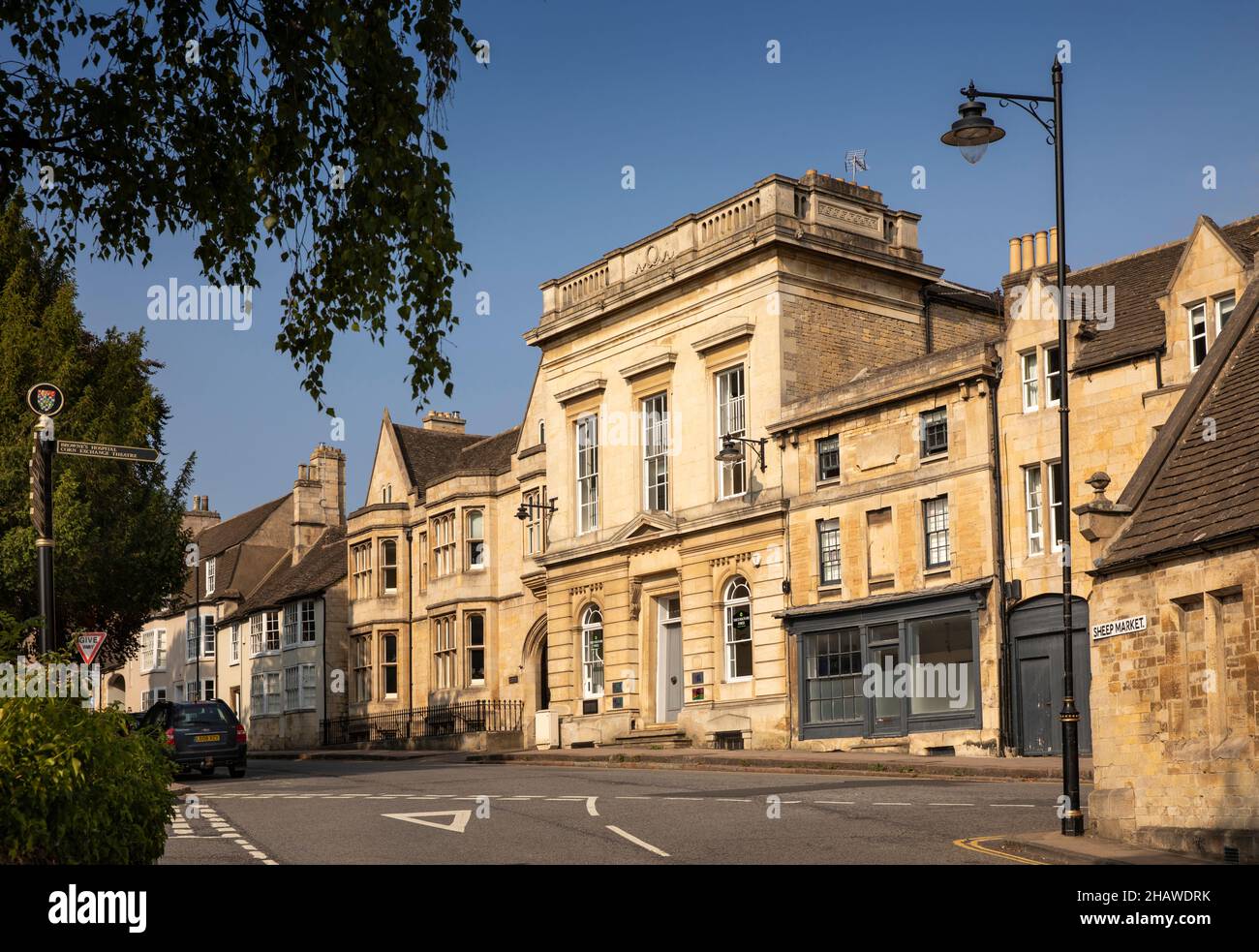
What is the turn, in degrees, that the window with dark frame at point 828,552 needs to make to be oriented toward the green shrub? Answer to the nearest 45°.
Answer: approximately 45° to its left

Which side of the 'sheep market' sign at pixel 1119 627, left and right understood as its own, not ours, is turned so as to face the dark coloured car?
right

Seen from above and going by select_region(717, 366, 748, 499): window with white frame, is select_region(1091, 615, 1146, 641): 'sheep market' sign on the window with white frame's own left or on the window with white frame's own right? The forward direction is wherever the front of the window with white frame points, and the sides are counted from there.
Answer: on the window with white frame's own left

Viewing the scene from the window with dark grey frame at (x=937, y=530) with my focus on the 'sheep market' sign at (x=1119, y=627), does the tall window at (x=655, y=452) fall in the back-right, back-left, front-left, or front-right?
back-right

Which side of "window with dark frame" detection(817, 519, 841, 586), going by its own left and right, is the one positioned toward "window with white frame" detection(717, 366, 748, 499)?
right

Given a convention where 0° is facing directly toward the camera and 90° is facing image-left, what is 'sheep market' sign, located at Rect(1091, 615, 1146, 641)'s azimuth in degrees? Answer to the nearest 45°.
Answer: approximately 45°

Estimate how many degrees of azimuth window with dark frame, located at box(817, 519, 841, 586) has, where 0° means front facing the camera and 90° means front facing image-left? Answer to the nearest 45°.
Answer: approximately 45°

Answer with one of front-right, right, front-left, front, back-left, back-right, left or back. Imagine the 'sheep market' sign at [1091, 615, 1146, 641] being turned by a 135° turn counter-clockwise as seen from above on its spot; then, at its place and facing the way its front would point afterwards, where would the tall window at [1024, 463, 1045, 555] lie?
left

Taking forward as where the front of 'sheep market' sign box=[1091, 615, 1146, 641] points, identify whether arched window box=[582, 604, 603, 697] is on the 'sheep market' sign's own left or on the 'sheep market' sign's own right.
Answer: on the 'sheep market' sign's own right
